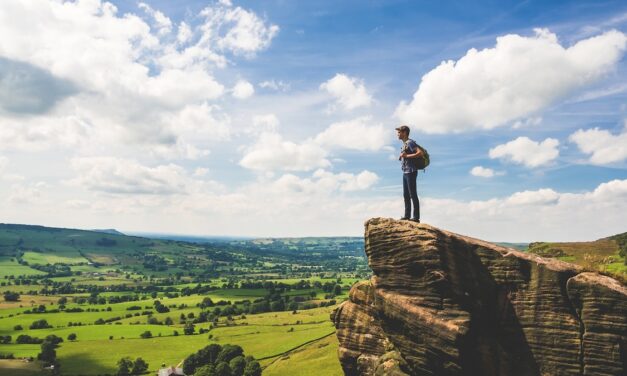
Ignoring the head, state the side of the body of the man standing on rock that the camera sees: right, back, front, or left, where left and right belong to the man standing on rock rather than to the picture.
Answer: left
